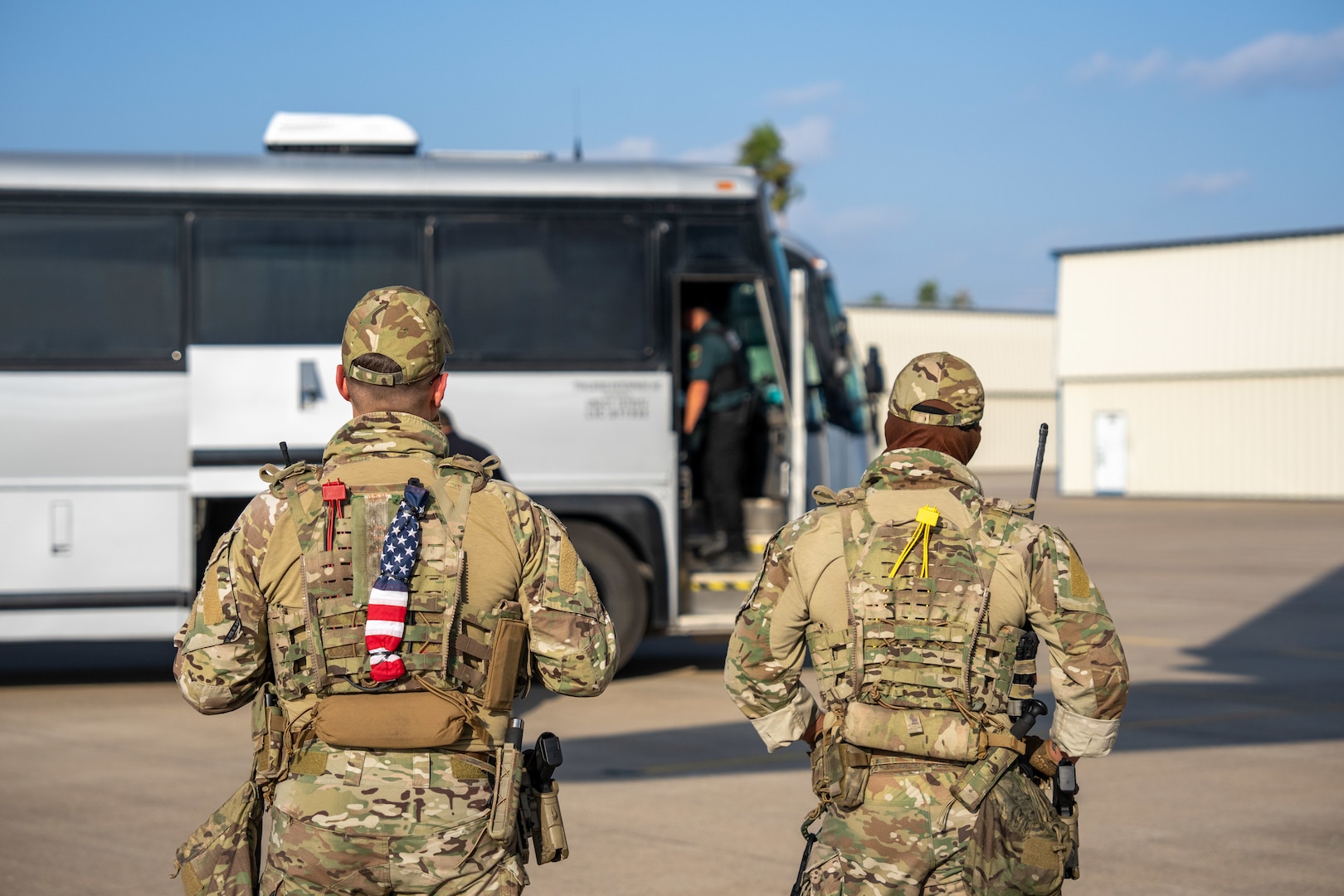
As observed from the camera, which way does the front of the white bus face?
facing to the right of the viewer

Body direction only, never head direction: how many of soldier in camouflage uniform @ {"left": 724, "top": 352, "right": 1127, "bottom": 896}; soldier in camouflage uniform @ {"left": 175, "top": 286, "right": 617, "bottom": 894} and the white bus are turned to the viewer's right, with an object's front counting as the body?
1

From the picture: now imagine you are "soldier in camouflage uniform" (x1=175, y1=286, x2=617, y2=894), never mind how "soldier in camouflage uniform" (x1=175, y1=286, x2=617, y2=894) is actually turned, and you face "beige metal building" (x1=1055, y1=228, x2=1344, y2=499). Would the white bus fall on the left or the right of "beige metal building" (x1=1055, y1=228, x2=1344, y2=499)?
left

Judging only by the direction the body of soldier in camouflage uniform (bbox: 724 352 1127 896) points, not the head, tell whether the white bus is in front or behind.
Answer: in front

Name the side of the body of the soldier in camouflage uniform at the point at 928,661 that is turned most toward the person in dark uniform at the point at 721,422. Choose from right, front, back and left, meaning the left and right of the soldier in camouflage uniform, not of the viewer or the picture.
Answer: front

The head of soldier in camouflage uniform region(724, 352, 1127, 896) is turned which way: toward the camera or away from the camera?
away from the camera

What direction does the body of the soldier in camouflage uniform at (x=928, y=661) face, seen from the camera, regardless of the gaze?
away from the camera

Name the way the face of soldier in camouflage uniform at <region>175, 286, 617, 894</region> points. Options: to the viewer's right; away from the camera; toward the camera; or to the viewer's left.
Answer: away from the camera

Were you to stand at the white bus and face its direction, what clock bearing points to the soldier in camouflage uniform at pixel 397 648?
The soldier in camouflage uniform is roughly at 3 o'clock from the white bus.

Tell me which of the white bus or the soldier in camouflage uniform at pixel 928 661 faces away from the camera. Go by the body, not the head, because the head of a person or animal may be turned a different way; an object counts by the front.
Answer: the soldier in camouflage uniform

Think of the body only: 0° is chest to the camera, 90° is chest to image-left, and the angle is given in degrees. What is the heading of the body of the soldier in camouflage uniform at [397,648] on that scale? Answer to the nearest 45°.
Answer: approximately 180°
